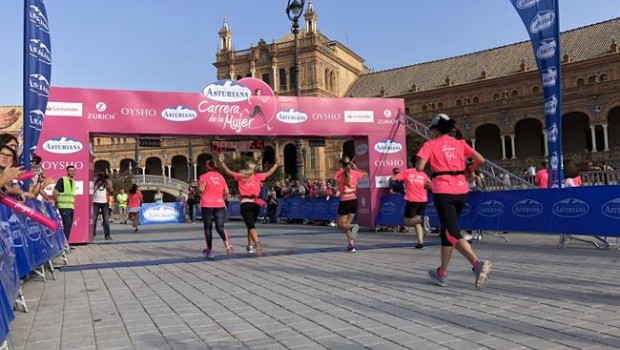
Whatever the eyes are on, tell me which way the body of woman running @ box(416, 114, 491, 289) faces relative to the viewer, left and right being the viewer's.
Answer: facing away from the viewer and to the left of the viewer

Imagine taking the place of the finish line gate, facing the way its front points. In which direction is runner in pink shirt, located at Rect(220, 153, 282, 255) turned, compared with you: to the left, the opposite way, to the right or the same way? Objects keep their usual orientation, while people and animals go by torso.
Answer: the opposite way

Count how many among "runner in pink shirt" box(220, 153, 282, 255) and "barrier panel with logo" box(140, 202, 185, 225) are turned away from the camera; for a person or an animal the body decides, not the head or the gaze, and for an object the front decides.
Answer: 1

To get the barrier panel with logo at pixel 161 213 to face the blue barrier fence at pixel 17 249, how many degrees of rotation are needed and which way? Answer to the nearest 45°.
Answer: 0° — it already faces it

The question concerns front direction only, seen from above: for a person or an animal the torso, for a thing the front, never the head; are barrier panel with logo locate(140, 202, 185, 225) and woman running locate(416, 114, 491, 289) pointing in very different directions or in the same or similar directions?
very different directions

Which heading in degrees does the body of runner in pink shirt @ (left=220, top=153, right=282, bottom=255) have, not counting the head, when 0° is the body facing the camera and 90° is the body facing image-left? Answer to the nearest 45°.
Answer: approximately 180°

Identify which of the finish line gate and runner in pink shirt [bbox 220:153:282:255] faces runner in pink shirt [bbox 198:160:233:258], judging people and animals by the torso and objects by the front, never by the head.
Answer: the finish line gate

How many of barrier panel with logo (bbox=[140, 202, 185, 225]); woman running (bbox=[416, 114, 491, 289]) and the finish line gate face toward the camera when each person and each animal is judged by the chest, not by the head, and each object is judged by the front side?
2
